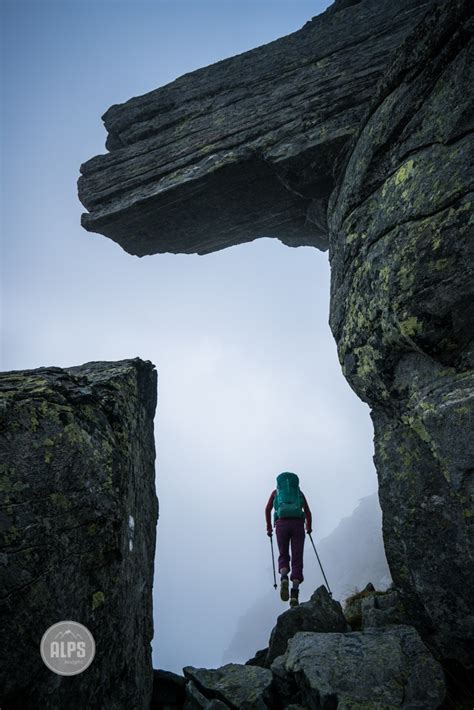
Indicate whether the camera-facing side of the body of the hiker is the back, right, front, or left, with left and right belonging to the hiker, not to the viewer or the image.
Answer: back

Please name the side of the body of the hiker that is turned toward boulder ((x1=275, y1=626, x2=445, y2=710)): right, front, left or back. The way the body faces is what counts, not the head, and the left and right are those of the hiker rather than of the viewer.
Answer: back

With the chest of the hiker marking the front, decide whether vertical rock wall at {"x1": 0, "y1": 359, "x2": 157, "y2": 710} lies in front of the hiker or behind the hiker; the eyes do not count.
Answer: behind

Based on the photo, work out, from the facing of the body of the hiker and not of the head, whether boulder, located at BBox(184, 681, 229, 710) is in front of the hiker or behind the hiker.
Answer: behind
